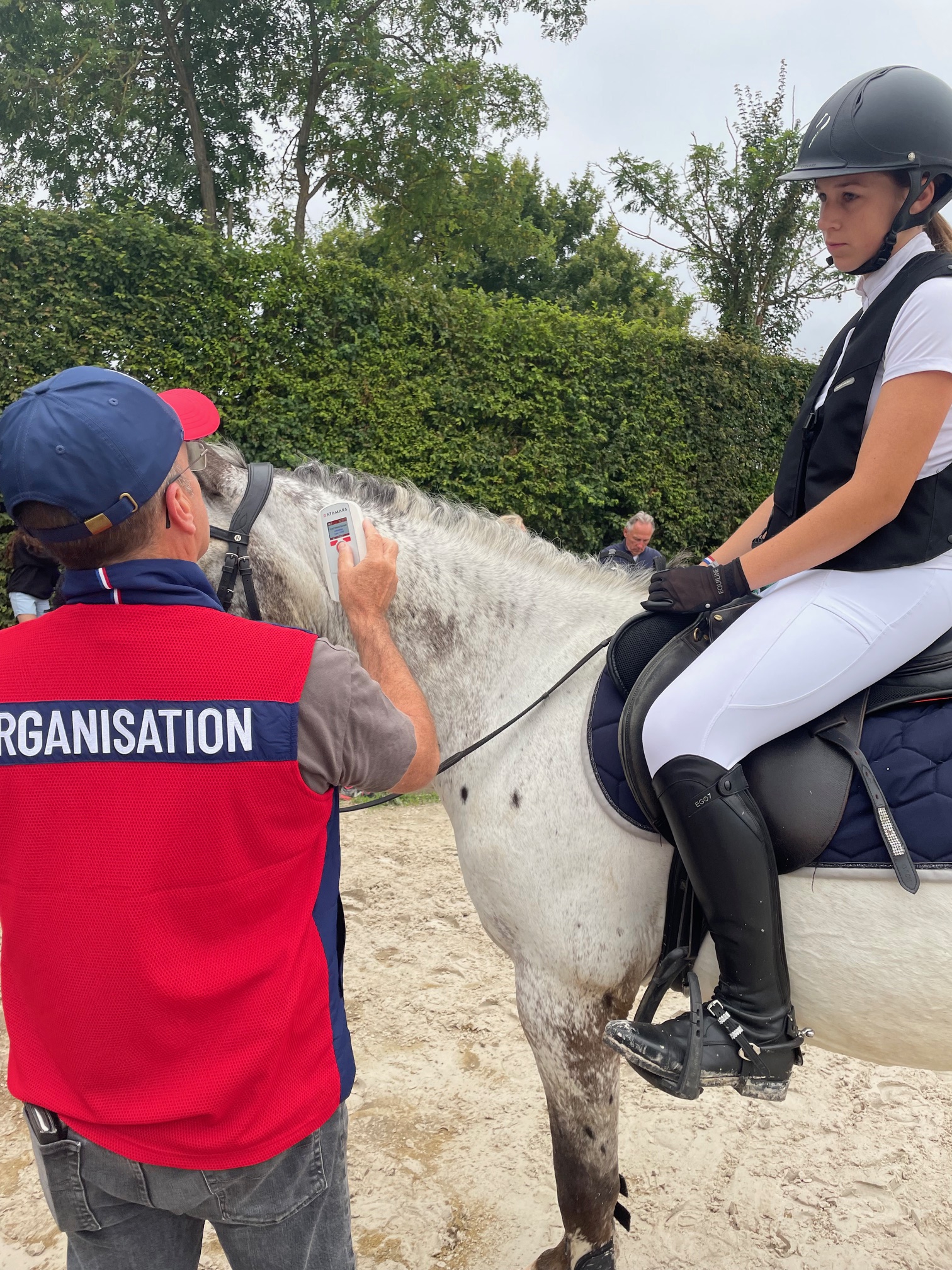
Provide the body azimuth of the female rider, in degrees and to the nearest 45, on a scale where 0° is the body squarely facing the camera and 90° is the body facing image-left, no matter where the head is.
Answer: approximately 90°

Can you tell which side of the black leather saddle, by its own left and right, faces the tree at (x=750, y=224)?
right

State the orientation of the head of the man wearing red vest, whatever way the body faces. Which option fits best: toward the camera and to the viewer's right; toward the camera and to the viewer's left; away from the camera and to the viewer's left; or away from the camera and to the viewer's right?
away from the camera and to the viewer's right

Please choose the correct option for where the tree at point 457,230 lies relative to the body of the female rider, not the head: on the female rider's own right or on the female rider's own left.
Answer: on the female rider's own right

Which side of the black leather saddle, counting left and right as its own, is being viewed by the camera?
left

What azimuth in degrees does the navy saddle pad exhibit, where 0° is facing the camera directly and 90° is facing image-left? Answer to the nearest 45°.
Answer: approximately 90°

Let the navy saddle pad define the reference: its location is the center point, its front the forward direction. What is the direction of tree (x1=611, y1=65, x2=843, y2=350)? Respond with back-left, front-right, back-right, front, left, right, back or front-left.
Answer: right

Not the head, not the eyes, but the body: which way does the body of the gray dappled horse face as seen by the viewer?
to the viewer's left

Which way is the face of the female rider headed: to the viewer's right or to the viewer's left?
to the viewer's left
